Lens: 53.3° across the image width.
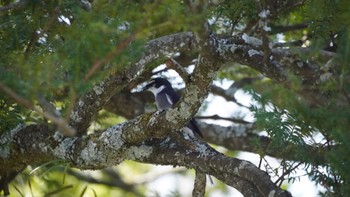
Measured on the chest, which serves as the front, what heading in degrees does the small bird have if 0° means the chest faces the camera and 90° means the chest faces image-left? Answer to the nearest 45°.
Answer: approximately 90°
